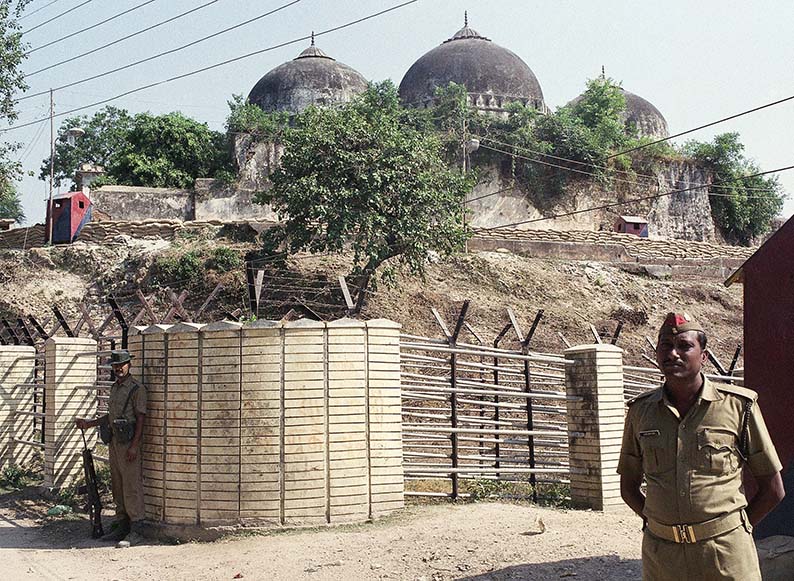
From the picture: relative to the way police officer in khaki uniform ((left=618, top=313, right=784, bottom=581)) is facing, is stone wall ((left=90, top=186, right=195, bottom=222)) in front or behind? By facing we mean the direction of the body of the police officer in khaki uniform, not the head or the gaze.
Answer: behind

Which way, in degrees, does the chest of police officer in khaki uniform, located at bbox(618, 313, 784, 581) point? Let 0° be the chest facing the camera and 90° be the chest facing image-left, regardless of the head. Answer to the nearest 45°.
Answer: approximately 0°

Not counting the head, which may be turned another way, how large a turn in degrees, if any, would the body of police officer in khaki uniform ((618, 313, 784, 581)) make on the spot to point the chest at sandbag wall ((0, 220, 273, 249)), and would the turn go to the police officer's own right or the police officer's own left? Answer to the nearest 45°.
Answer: approximately 135° to the police officer's own right

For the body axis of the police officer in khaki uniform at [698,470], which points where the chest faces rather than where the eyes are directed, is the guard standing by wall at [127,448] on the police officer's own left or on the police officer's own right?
on the police officer's own right

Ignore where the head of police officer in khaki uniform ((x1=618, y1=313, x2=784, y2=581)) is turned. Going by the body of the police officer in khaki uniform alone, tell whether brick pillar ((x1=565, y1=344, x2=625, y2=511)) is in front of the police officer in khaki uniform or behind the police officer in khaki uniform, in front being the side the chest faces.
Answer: behind

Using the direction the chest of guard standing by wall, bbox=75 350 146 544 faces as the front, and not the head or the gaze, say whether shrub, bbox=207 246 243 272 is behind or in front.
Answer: behind

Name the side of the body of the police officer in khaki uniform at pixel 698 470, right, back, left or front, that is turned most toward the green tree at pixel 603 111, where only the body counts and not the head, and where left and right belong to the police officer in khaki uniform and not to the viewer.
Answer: back

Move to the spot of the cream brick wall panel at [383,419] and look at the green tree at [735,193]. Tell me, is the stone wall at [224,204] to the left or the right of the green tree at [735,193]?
left

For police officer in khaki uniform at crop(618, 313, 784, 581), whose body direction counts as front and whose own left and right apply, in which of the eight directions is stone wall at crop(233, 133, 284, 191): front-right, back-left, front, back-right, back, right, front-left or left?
back-right

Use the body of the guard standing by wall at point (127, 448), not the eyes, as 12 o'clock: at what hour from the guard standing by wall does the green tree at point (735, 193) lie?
The green tree is roughly at 6 o'clock from the guard standing by wall.

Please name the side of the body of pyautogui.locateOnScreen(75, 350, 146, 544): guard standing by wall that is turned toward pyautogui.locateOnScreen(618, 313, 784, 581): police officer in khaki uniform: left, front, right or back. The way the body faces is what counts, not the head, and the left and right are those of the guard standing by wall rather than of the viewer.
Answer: left
